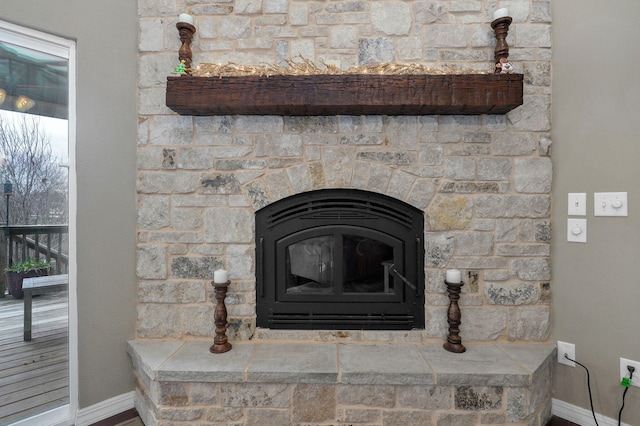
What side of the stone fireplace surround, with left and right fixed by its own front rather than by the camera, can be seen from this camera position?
front

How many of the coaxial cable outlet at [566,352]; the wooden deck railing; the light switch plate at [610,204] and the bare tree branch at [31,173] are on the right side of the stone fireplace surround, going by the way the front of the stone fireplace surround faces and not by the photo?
2

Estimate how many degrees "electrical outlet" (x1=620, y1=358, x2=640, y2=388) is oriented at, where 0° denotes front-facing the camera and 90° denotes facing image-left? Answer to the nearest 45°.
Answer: approximately 45°

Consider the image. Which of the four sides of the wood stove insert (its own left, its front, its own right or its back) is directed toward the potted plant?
right

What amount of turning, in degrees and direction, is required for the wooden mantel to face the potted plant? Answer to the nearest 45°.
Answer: approximately 90° to its right

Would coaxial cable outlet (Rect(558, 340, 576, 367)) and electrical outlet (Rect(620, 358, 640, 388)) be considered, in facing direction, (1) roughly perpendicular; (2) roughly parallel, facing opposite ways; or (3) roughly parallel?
roughly parallel

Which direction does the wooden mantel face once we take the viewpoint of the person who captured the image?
facing the viewer

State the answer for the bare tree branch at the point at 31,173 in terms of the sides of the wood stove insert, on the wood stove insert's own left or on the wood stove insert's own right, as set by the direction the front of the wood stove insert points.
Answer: on the wood stove insert's own right

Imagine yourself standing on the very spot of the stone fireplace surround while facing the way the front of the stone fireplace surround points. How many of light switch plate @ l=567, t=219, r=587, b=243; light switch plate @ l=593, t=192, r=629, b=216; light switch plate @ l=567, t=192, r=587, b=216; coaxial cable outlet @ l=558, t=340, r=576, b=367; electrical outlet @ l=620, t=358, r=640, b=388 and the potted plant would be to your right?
1

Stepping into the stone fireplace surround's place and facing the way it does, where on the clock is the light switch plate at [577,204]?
The light switch plate is roughly at 9 o'clock from the stone fireplace surround.

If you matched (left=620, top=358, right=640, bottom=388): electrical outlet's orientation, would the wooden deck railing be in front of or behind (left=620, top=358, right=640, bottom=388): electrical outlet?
in front
